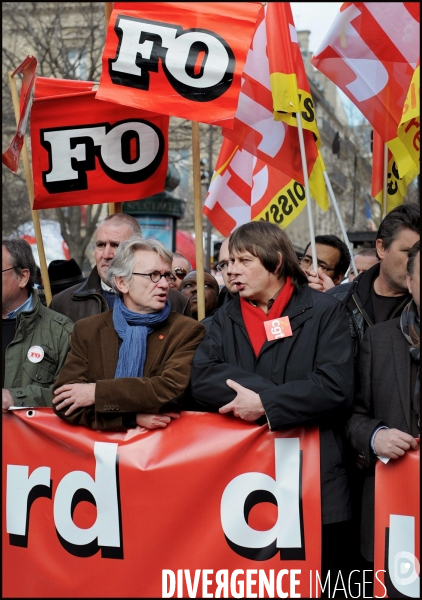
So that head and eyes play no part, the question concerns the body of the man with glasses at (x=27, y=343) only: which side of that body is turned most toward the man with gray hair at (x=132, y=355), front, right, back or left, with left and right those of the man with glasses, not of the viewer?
left

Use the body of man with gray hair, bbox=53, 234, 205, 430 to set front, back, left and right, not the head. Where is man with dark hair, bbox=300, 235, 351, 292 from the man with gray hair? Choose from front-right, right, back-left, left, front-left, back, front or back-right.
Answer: back-left

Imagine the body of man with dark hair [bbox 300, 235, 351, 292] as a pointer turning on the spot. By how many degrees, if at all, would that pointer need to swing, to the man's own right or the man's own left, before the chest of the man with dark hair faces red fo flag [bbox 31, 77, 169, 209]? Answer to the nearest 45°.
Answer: approximately 45° to the man's own right

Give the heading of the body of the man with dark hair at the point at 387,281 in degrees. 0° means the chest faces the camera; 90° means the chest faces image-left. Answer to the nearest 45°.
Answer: approximately 315°

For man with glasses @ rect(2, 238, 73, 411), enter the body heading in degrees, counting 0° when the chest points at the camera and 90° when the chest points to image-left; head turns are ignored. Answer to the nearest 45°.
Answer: approximately 45°

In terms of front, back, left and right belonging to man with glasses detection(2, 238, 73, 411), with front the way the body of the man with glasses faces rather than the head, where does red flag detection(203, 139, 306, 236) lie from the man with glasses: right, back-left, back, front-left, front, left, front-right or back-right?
back
